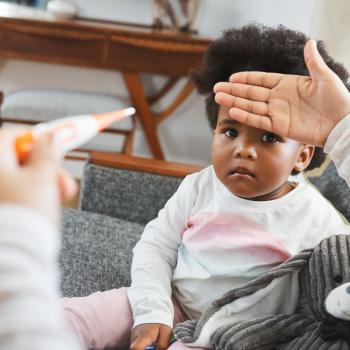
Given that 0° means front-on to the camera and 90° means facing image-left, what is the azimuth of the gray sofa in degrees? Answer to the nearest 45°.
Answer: approximately 0°

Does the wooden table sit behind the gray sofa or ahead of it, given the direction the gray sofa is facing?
behind

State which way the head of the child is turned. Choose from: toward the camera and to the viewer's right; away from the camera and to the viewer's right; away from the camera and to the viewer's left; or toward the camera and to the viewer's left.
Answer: toward the camera and to the viewer's left
